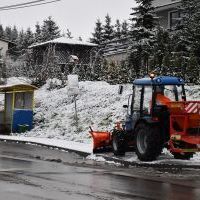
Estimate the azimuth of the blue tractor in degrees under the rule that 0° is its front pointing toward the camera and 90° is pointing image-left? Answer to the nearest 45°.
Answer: approximately 135°
